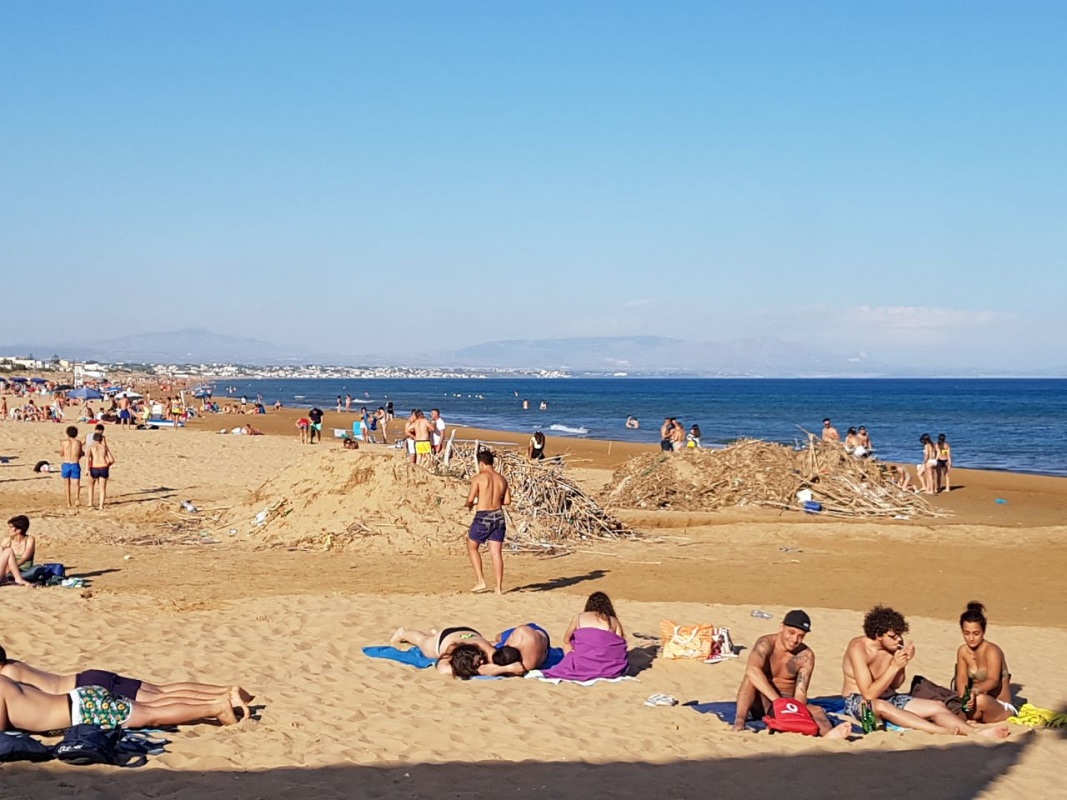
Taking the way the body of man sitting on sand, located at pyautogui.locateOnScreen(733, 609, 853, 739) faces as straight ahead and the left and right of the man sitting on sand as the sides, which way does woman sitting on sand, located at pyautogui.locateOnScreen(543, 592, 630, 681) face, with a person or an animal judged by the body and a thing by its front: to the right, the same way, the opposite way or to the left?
the opposite way

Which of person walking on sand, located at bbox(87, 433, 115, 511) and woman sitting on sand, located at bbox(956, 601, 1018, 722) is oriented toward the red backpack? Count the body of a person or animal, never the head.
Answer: the woman sitting on sand

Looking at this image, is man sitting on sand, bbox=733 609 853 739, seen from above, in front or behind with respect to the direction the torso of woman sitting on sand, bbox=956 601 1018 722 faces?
in front

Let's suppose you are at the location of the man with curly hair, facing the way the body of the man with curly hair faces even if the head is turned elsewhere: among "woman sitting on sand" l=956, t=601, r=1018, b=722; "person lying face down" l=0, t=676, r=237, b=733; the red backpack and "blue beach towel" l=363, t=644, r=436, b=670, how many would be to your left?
1

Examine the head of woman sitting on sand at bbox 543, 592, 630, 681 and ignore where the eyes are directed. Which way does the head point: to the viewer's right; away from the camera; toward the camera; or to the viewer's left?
away from the camera

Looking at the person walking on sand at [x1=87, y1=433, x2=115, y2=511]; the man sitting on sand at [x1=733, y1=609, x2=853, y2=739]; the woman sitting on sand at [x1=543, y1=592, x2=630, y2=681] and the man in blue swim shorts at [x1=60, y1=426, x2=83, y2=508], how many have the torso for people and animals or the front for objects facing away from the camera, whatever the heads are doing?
3

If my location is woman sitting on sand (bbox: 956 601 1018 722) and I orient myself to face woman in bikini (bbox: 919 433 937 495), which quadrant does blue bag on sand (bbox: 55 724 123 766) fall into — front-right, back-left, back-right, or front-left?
back-left

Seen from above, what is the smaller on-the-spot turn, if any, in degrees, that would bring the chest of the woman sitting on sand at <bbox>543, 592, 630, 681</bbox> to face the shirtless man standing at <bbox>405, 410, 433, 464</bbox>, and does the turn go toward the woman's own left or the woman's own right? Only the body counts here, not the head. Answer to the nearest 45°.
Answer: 0° — they already face them

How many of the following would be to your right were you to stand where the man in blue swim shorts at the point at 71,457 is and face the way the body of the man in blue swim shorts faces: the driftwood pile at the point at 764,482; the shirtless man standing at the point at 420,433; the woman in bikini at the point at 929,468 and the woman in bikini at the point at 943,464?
4

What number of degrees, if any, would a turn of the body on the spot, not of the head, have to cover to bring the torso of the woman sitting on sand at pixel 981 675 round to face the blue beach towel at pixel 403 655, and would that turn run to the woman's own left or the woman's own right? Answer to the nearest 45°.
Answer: approximately 45° to the woman's own right

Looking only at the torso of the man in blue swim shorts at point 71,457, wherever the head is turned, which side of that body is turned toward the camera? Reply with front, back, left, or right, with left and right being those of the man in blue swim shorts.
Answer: back

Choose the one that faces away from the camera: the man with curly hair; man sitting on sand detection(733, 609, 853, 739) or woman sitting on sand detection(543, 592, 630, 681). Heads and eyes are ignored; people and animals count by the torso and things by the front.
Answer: the woman sitting on sand

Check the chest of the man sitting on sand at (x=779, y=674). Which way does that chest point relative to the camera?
toward the camera

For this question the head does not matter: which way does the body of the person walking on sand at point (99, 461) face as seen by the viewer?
away from the camera
